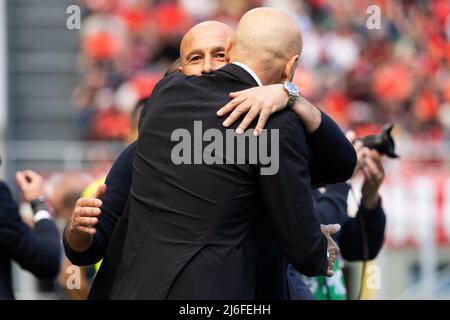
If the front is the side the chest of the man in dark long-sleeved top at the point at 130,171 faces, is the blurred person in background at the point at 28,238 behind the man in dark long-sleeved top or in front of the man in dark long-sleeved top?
behind
